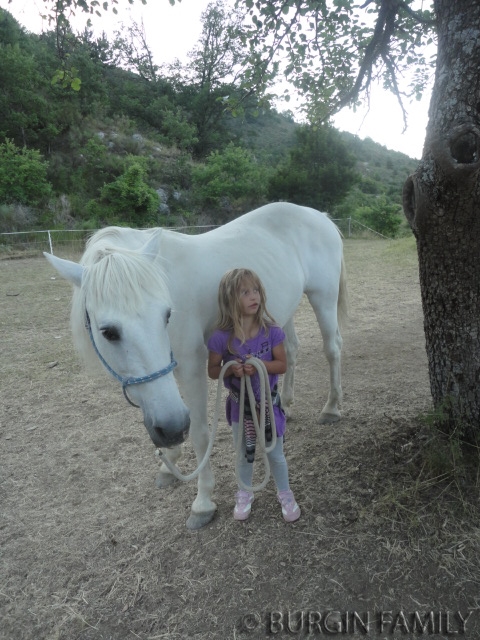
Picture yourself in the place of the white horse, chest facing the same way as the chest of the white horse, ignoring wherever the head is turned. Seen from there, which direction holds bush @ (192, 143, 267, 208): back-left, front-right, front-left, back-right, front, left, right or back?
back-right

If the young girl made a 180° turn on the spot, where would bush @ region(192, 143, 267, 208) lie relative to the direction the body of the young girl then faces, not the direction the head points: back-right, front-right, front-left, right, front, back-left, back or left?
front

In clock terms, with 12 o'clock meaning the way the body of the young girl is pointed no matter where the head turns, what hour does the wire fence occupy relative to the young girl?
The wire fence is roughly at 5 o'clock from the young girl.

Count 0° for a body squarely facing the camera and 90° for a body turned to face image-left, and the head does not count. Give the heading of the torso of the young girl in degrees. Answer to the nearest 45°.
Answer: approximately 0°

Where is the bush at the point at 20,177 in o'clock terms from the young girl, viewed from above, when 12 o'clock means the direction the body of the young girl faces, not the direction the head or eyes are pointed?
The bush is roughly at 5 o'clock from the young girl.

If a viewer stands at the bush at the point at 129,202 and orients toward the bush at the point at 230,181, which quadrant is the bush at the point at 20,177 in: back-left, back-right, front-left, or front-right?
back-left

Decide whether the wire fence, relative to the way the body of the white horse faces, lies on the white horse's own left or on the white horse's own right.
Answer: on the white horse's own right

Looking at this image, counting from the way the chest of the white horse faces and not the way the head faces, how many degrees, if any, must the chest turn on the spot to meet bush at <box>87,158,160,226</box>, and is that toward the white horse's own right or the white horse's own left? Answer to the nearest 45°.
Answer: approximately 135° to the white horse's own right
